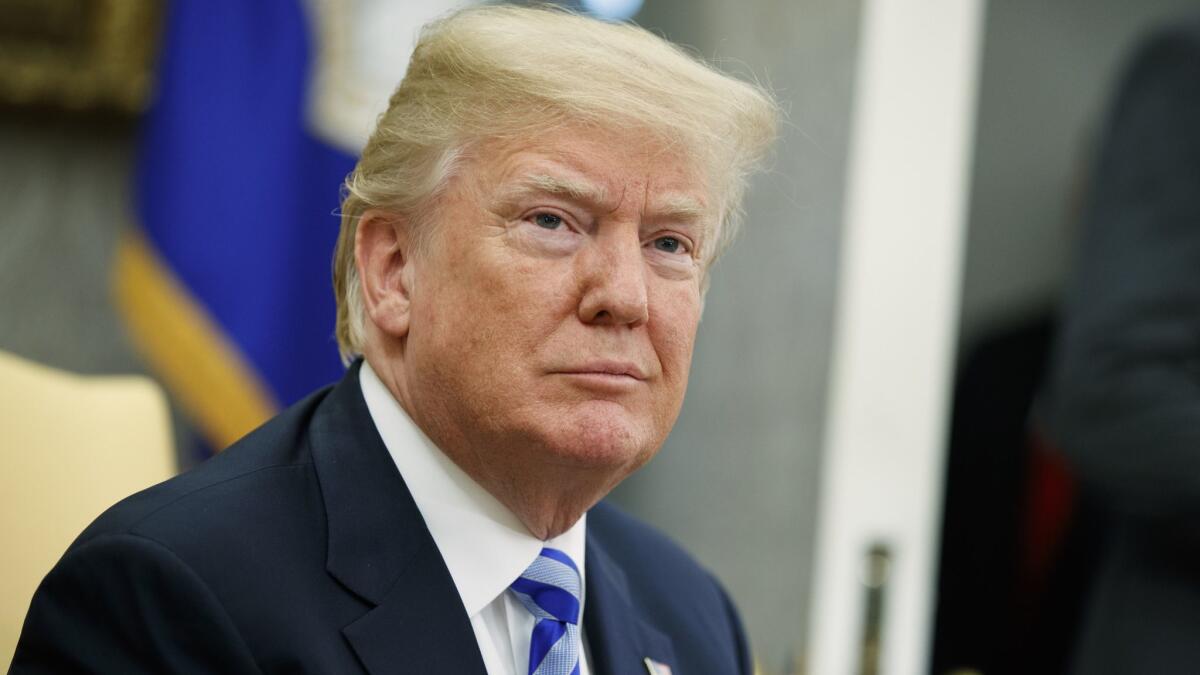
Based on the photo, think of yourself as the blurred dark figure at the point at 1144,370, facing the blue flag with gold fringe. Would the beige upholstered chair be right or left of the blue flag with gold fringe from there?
left

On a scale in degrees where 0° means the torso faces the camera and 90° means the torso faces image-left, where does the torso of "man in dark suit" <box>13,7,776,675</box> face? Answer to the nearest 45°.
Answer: approximately 315°

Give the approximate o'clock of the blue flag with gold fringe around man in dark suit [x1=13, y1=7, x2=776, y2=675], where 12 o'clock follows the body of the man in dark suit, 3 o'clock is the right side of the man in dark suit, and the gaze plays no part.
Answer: The blue flag with gold fringe is roughly at 7 o'clock from the man in dark suit.

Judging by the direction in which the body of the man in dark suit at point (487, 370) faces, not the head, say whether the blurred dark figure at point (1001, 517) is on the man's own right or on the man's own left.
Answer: on the man's own left

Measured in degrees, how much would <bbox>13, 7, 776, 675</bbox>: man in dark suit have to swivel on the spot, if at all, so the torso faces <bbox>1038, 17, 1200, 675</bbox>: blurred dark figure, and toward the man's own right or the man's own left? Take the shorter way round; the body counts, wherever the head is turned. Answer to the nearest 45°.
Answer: approximately 90° to the man's own left
